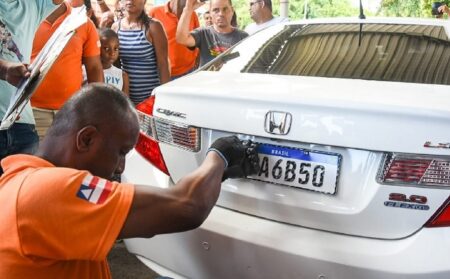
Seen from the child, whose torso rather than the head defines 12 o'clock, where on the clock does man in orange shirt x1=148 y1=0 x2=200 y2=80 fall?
The man in orange shirt is roughly at 7 o'clock from the child.

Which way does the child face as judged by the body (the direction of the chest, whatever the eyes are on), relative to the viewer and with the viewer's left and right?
facing the viewer

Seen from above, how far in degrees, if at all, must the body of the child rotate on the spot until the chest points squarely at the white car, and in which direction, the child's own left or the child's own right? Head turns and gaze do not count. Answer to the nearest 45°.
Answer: approximately 90° to the child's own left

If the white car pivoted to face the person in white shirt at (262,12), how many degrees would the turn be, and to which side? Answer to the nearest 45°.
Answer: approximately 45° to its left

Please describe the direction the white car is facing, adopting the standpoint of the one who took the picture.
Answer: facing away from the viewer and to the right of the viewer

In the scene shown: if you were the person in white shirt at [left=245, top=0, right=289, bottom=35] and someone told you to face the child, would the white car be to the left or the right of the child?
left

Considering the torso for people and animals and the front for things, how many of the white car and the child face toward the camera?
1

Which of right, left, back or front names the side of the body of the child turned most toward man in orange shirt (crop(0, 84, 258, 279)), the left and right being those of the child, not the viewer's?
front

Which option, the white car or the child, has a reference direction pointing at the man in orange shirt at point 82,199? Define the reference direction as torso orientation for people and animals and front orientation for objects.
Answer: the child

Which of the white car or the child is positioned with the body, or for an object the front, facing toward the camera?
the child

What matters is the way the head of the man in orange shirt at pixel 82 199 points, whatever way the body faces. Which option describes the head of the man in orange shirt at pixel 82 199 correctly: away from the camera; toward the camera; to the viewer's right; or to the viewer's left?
to the viewer's right

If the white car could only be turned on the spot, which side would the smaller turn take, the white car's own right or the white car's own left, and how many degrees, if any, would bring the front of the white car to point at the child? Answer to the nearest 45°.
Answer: approximately 90° to the white car's own left

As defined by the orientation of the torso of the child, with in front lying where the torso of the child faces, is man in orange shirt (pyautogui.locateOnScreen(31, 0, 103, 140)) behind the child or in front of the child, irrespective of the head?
in front

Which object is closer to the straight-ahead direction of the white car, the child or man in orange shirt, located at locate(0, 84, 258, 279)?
the child

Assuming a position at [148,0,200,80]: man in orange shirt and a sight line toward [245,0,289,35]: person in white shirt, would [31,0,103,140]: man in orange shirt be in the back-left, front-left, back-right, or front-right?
back-right

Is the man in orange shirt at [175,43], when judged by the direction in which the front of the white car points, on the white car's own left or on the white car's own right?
on the white car's own left

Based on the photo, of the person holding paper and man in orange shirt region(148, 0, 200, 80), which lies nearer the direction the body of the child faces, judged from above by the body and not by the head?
the person holding paper

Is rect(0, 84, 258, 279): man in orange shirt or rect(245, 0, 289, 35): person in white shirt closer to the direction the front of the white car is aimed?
the person in white shirt
